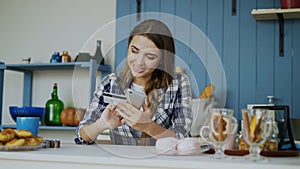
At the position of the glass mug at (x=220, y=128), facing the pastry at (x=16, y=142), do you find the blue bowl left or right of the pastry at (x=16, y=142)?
right

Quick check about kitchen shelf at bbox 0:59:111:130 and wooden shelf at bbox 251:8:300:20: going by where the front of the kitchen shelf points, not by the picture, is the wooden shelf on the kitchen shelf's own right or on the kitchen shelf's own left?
on the kitchen shelf's own left

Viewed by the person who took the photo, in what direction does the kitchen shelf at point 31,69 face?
facing the viewer

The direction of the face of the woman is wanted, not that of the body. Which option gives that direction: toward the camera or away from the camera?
toward the camera

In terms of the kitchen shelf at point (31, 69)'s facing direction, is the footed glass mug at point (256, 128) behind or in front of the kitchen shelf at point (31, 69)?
in front

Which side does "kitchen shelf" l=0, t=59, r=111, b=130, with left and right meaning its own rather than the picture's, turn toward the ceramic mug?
front

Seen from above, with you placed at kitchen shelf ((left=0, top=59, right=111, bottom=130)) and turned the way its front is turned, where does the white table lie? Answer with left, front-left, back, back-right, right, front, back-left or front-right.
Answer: front

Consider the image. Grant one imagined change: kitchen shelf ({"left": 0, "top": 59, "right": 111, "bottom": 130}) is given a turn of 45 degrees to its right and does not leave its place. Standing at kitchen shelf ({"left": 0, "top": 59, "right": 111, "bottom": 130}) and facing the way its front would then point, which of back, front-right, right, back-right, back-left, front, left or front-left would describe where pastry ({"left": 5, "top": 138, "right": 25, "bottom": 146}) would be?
front-left

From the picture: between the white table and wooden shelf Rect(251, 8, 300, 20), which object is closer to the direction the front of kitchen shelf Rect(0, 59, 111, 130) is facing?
the white table
